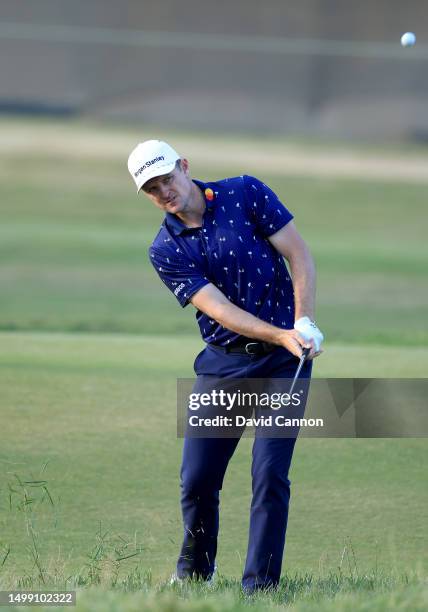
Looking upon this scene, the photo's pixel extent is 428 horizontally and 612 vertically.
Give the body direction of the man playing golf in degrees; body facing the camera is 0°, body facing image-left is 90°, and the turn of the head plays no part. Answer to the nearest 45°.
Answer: approximately 0°
